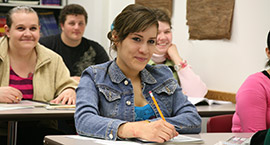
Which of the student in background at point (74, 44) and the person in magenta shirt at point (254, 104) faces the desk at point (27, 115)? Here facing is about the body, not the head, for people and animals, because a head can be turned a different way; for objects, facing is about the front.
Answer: the student in background

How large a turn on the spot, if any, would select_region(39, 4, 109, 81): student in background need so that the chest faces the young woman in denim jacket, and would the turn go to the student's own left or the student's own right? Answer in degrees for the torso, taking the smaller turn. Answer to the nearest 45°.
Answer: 0° — they already face them

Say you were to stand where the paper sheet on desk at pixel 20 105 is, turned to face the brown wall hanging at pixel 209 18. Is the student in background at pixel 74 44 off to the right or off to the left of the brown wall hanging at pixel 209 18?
left

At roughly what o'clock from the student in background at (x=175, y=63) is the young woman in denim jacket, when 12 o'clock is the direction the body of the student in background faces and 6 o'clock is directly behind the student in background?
The young woman in denim jacket is roughly at 12 o'clock from the student in background.

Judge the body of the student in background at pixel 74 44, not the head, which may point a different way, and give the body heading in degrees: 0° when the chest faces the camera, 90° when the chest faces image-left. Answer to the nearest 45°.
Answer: approximately 0°
